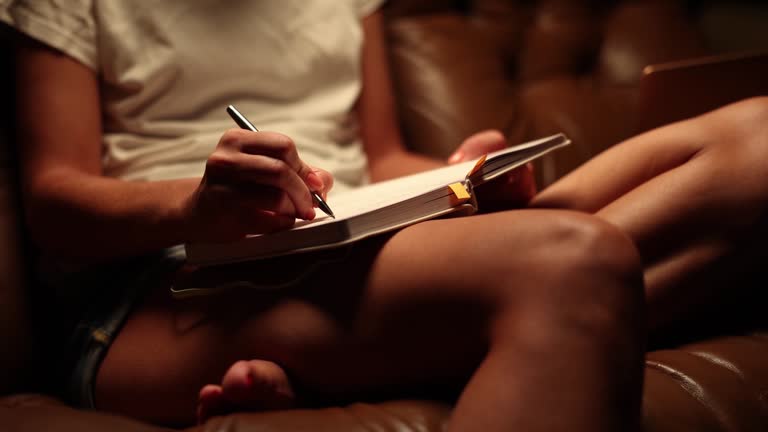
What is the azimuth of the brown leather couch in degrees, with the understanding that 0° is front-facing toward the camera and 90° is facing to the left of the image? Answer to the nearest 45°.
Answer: approximately 0°

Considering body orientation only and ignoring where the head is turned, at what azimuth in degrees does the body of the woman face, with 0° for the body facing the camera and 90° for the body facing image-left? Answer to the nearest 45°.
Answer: approximately 315°
